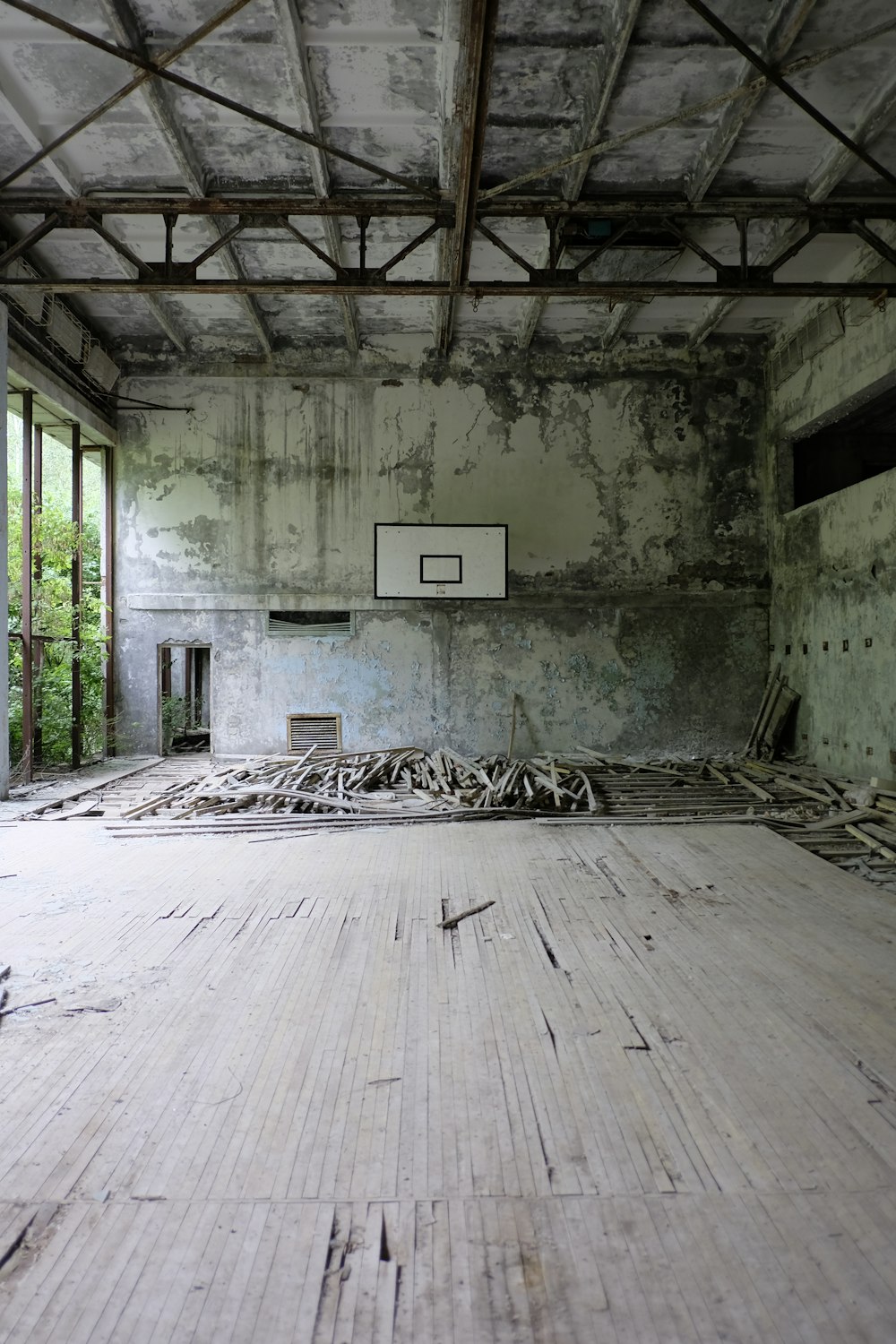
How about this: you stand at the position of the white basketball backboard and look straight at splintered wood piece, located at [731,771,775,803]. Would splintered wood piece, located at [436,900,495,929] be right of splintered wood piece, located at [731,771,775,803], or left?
right

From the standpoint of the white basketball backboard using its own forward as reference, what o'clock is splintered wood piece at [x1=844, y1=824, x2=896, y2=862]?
The splintered wood piece is roughly at 11 o'clock from the white basketball backboard.

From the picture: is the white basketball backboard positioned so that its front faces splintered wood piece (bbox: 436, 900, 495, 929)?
yes

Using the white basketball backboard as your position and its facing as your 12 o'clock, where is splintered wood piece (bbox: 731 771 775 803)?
The splintered wood piece is roughly at 10 o'clock from the white basketball backboard.

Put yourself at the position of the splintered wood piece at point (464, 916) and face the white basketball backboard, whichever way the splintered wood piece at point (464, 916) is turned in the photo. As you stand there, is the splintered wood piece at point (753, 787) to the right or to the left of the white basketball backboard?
right

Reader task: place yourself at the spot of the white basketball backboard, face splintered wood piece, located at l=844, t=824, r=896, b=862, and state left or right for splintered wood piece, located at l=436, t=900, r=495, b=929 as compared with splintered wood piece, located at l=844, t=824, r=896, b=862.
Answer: right

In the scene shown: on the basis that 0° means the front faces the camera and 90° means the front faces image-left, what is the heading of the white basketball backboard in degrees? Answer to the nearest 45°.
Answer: approximately 0°

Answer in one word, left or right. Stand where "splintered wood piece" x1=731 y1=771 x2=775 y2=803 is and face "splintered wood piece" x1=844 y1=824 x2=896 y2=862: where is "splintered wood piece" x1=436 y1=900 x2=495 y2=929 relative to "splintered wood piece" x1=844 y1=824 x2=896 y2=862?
right

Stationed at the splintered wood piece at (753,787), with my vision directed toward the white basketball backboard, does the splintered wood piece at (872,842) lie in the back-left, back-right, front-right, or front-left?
back-left
